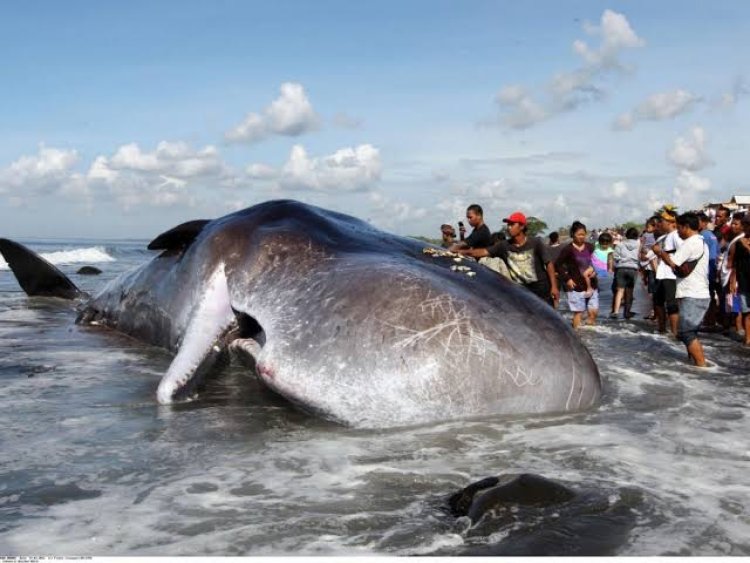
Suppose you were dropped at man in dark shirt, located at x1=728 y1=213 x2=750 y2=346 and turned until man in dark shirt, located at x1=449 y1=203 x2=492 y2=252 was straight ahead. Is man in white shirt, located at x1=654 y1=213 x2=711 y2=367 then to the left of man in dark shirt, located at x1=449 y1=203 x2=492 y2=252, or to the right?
left

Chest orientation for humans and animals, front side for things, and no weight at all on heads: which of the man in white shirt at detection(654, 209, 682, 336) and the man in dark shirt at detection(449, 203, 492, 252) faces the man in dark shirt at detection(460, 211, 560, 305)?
the man in white shirt

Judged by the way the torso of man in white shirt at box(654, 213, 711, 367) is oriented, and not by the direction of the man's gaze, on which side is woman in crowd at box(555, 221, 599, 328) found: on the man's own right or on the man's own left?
on the man's own right

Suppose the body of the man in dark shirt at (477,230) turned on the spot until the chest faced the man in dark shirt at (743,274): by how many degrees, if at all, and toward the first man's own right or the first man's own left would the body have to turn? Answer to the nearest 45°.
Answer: approximately 135° to the first man's own left

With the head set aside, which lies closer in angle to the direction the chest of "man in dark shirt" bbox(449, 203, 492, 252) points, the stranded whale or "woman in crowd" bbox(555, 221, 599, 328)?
the stranded whale

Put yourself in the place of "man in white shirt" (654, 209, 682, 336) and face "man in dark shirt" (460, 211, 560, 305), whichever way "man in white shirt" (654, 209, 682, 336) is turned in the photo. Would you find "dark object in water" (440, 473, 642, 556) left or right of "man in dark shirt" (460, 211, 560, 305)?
left

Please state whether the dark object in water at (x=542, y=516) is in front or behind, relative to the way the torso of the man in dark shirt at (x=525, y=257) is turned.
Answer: in front

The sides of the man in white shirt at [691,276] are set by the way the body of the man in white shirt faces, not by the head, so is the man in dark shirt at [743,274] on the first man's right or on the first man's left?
on the first man's right

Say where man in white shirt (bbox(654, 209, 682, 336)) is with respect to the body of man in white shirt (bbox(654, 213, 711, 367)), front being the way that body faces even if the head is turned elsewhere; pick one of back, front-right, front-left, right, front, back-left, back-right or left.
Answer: right

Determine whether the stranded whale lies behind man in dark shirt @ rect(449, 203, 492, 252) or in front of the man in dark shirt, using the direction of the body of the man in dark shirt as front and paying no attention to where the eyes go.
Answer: in front

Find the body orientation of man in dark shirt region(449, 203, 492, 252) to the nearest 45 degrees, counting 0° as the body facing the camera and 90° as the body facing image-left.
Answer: approximately 45°

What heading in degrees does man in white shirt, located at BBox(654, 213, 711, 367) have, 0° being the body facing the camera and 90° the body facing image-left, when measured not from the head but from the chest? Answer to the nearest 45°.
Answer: approximately 90°
